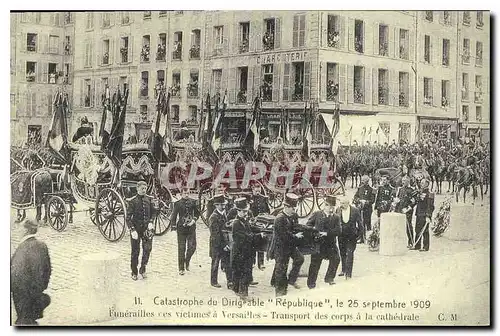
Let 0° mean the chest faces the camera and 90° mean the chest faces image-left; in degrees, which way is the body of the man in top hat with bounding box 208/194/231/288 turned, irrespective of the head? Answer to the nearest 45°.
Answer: approximately 315°

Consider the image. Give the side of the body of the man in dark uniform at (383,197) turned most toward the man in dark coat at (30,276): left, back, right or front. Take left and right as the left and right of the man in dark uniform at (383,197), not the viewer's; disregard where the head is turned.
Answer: front

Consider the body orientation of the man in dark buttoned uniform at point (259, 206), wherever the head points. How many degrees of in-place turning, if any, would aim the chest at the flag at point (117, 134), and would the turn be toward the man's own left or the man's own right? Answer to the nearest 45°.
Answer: approximately 90° to the man's own right
